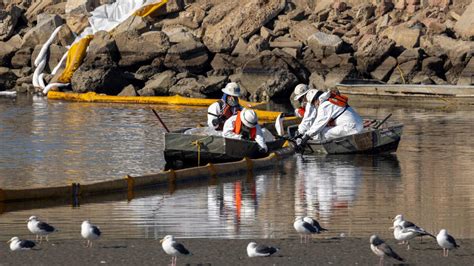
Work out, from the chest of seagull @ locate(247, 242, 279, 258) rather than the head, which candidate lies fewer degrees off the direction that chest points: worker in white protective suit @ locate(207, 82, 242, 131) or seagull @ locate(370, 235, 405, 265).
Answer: the worker in white protective suit

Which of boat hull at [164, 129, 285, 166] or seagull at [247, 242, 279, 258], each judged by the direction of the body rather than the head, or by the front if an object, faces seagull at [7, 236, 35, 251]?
seagull at [247, 242, 279, 258]

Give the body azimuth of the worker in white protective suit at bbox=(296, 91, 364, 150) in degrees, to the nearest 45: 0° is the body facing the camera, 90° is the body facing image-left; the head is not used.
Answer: approximately 90°

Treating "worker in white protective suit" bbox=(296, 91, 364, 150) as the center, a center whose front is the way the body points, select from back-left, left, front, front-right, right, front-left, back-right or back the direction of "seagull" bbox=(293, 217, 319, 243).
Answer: left

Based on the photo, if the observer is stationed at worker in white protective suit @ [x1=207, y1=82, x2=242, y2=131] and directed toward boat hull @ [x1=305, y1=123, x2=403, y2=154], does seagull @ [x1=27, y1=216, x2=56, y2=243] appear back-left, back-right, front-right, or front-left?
back-right
